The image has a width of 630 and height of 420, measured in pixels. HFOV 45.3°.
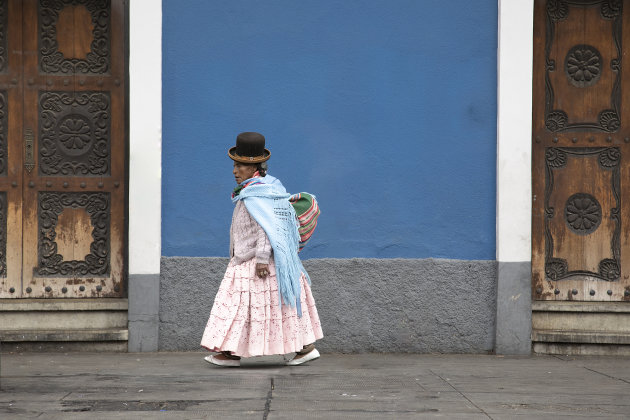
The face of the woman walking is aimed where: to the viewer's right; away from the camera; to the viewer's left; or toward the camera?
to the viewer's left

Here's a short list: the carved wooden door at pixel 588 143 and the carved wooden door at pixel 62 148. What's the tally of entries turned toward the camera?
2

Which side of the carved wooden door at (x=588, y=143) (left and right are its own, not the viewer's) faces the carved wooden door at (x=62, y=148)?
right

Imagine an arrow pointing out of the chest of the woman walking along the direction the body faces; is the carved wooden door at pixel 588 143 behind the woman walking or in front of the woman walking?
behind

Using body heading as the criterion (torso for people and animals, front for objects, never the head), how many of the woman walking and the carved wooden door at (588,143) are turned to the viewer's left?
1

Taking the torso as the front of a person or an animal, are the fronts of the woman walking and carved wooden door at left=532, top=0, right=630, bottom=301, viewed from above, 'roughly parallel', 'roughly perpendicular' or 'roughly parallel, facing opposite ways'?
roughly perpendicular

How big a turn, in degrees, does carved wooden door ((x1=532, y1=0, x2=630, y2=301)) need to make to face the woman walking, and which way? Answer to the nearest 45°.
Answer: approximately 45° to its right

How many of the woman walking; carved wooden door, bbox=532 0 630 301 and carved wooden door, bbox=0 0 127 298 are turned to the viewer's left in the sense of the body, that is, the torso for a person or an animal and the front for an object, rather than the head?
1

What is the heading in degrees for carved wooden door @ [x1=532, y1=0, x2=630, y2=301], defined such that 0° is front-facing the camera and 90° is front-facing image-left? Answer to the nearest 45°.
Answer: approximately 0°

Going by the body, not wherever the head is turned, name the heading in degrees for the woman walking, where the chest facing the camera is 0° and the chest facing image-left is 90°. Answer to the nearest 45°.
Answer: approximately 90°

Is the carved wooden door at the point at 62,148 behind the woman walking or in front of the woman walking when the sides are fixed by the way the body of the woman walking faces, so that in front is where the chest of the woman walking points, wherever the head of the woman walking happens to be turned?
in front

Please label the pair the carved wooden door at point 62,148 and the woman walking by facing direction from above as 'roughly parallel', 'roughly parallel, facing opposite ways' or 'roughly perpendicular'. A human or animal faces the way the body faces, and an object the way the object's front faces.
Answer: roughly perpendicular
